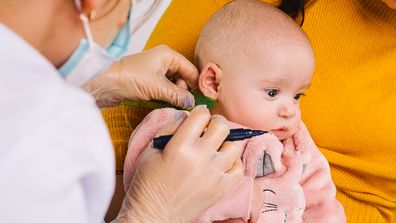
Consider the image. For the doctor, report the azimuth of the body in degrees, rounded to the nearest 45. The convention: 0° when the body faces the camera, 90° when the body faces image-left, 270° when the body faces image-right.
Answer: approximately 225°

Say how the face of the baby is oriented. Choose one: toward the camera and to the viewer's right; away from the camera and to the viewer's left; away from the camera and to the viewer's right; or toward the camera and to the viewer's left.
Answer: toward the camera and to the viewer's right

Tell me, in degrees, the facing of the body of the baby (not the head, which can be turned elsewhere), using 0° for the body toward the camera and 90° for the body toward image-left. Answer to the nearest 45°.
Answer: approximately 315°

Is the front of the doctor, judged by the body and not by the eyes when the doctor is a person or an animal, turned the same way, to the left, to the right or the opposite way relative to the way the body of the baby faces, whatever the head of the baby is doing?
to the left

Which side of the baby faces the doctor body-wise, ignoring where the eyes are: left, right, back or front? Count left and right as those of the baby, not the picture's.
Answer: right

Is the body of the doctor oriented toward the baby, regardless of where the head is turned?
yes
